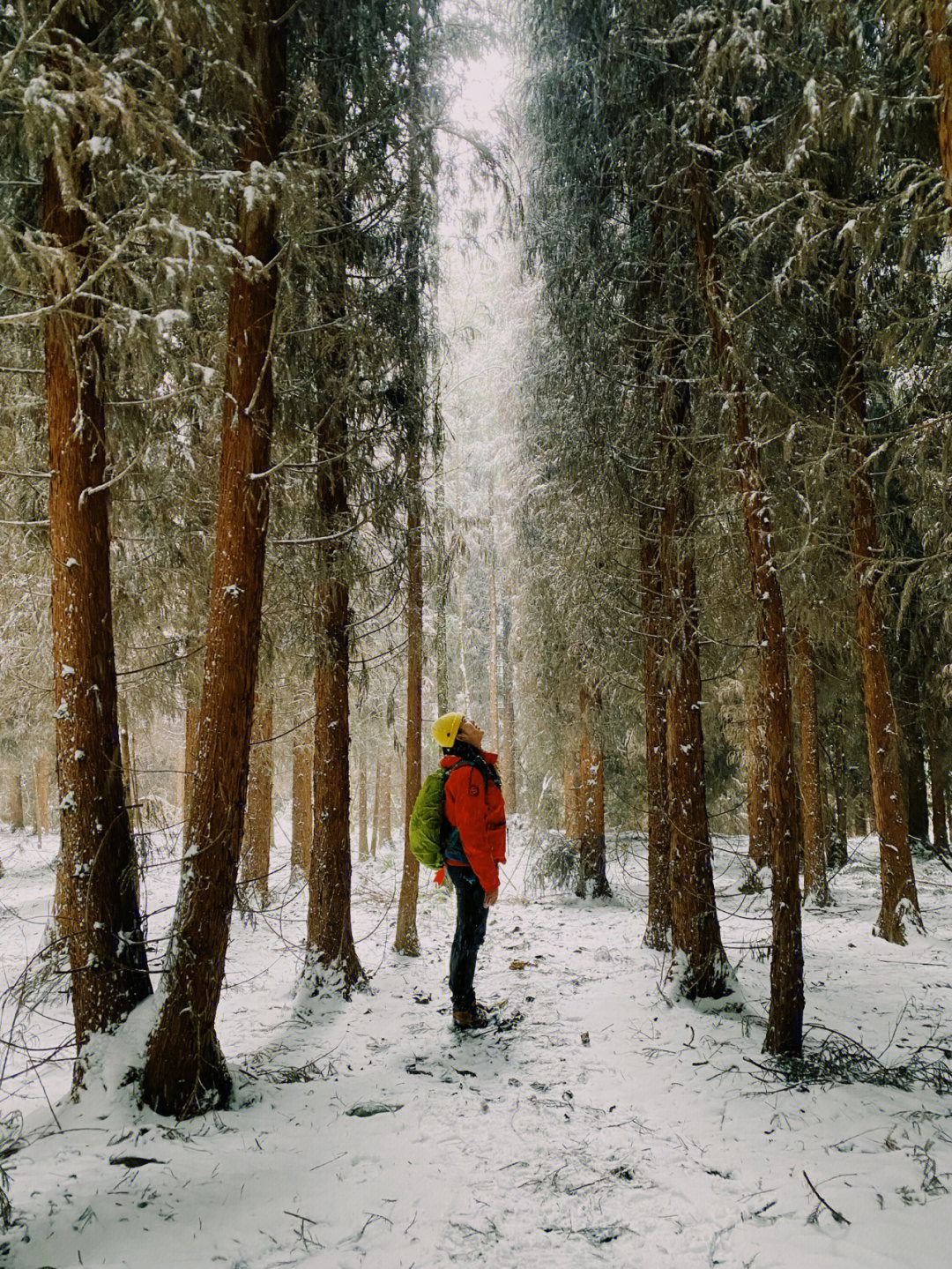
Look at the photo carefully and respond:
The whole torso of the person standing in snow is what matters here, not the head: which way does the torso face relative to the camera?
to the viewer's right

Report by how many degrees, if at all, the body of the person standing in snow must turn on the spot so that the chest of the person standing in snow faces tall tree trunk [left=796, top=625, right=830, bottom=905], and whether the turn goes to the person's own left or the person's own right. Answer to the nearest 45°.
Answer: approximately 45° to the person's own left

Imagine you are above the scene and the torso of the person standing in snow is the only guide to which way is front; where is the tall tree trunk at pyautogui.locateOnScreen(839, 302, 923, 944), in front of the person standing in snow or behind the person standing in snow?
in front

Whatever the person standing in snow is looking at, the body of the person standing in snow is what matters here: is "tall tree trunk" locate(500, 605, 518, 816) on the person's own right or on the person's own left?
on the person's own left

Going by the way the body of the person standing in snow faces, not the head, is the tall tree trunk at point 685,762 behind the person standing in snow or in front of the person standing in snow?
in front

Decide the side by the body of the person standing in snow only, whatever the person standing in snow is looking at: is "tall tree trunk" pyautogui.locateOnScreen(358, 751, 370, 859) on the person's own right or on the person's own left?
on the person's own left

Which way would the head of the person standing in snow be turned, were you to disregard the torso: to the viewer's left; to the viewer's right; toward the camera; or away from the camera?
to the viewer's right
